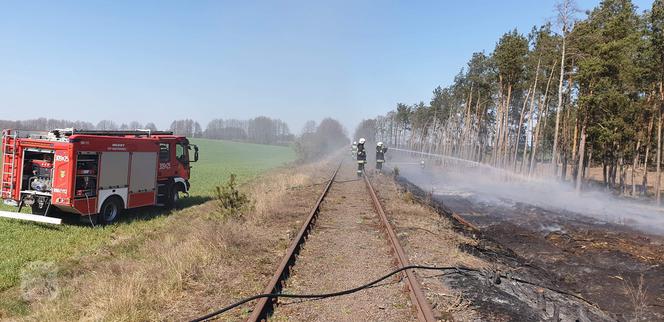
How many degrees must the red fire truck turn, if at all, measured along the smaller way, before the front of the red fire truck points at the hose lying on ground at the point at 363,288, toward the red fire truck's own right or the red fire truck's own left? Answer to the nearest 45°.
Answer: approximately 90° to the red fire truck's own right

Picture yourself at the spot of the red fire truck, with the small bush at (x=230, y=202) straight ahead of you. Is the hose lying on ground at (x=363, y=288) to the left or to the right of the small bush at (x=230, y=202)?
right

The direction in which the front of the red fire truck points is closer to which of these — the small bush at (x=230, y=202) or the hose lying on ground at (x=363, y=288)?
the small bush

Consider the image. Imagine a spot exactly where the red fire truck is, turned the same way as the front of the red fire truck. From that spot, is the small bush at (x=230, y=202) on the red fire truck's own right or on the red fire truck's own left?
on the red fire truck's own right

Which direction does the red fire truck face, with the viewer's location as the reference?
facing away from the viewer and to the right of the viewer

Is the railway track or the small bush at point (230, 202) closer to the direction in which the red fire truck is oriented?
the small bush
